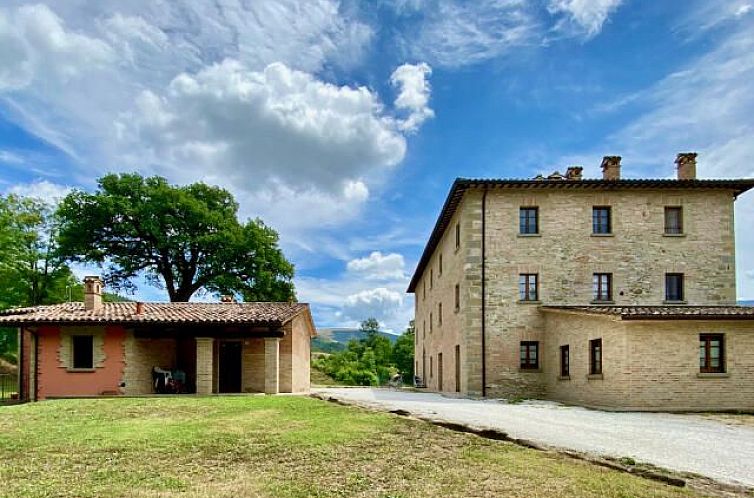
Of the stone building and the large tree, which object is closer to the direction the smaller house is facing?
the stone building

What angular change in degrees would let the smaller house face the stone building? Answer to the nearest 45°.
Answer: approximately 90° to its left

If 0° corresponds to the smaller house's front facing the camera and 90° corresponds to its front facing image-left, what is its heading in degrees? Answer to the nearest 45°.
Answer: approximately 0°

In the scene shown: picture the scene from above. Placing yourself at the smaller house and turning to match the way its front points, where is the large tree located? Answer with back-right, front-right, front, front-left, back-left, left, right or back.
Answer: back
